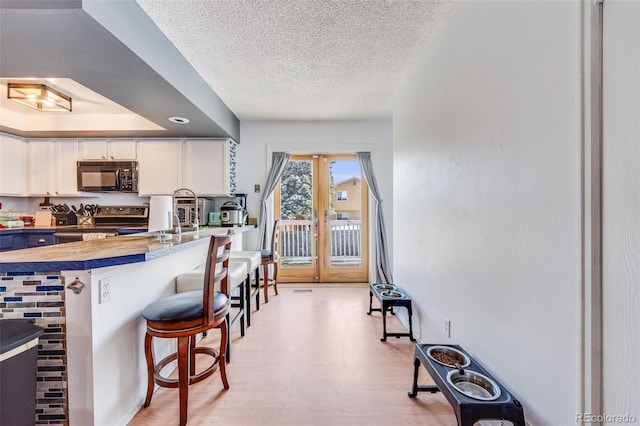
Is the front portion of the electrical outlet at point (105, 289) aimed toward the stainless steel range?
no

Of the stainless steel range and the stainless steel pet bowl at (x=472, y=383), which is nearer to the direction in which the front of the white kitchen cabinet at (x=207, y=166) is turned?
the stainless steel pet bowl

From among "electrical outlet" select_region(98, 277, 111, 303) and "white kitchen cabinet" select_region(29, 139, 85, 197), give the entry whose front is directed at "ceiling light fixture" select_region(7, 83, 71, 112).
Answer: the white kitchen cabinet

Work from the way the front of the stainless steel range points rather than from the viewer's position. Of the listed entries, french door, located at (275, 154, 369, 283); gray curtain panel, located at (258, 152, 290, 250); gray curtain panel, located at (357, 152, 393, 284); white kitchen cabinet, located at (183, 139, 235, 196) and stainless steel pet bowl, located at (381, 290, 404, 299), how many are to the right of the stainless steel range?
0

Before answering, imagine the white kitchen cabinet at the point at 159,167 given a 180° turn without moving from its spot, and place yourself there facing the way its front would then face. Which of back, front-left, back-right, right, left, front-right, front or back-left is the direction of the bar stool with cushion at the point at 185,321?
back

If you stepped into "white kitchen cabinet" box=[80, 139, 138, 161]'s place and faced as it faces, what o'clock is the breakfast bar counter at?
The breakfast bar counter is roughly at 12 o'clock from the white kitchen cabinet.

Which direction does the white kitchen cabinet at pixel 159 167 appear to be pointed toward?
toward the camera

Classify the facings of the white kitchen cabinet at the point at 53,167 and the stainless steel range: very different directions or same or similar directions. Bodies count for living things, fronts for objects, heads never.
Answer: same or similar directions

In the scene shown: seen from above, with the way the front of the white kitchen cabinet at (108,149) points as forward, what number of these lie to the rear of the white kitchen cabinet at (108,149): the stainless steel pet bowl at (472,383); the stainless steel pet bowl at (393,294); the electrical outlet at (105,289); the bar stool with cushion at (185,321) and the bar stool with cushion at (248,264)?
0

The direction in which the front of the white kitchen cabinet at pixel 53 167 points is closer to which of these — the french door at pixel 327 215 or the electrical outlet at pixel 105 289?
the electrical outlet

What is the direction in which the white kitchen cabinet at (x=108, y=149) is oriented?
toward the camera

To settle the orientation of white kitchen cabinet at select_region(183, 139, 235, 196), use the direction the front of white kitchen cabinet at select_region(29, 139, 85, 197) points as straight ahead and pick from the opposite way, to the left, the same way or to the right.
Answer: the same way

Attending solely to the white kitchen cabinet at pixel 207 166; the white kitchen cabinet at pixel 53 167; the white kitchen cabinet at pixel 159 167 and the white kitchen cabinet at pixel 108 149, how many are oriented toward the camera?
4

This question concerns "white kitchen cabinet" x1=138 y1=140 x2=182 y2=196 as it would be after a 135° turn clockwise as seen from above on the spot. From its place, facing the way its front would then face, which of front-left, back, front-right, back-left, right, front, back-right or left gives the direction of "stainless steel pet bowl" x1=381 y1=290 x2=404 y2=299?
back

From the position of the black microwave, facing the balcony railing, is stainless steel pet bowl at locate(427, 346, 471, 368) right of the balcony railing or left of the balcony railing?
right

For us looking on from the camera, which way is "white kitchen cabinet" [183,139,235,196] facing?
facing the viewer

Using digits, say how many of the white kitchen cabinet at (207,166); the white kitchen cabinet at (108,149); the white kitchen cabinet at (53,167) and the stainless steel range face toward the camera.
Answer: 4

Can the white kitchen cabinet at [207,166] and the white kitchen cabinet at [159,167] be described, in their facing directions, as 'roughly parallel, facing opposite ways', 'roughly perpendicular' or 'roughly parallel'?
roughly parallel
